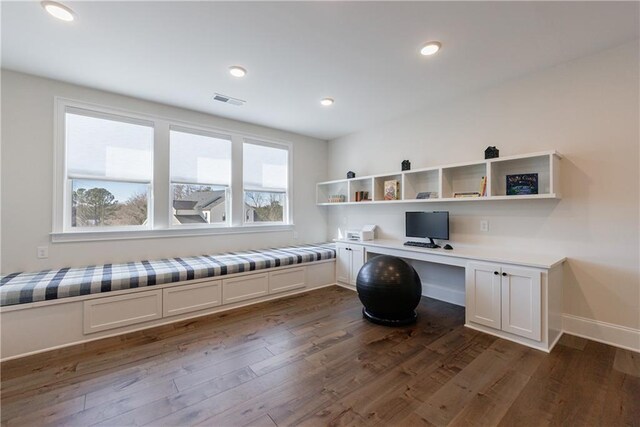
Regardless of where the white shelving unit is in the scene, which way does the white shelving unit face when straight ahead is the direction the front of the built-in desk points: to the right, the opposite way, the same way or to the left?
the same way

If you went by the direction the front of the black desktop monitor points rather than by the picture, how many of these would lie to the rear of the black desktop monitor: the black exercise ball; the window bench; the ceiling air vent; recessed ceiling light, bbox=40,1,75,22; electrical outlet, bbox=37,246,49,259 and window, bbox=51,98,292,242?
0

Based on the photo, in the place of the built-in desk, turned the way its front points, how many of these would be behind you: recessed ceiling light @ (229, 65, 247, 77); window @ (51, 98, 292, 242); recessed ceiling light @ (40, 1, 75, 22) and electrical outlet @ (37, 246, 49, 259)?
0

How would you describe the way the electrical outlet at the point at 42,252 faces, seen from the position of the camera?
facing the viewer

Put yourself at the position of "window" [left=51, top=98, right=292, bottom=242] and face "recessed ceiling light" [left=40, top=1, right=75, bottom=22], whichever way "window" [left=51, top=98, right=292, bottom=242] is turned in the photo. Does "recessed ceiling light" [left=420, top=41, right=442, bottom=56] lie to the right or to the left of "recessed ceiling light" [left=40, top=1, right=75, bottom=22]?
left

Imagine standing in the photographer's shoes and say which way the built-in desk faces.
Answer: facing the viewer and to the left of the viewer

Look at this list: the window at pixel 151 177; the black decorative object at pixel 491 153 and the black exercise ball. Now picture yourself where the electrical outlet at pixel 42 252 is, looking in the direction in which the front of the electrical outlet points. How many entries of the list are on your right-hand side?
0

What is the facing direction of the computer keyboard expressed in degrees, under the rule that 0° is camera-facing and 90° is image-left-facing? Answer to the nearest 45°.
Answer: approximately 45°

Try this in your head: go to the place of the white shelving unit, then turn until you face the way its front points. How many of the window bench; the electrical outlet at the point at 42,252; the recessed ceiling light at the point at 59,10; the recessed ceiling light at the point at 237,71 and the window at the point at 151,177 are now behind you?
0

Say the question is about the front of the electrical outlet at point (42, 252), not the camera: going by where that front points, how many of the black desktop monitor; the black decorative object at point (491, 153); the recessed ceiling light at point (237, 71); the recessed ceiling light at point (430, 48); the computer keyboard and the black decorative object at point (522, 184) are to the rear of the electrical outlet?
0

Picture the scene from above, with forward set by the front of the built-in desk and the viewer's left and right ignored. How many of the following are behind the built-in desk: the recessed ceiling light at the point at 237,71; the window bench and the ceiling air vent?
0

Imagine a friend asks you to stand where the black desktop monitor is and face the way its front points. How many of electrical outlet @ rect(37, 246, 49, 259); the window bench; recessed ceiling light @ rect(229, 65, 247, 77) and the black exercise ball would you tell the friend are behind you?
0

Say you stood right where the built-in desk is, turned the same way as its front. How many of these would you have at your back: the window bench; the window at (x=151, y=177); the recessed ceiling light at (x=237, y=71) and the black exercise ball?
0

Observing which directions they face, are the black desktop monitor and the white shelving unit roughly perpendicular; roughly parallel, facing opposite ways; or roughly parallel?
roughly parallel
